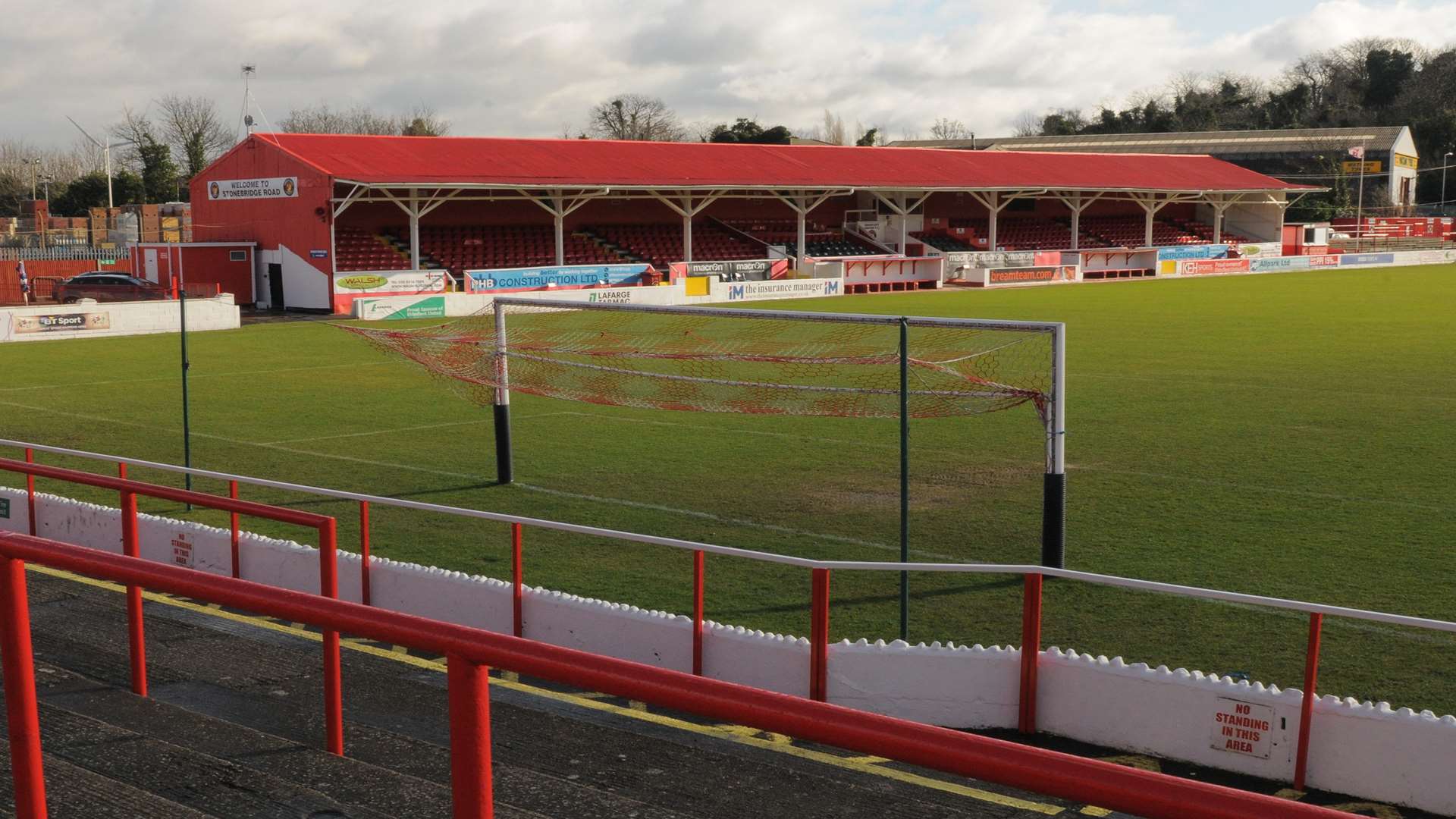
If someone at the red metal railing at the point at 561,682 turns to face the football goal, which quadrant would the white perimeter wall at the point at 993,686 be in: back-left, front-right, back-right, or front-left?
front-right

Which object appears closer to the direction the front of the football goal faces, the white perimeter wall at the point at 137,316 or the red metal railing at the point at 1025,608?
the white perimeter wall

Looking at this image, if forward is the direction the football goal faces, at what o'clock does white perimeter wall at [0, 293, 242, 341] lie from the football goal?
The white perimeter wall is roughly at 9 o'clock from the football goal.

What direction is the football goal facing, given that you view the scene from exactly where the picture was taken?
facing away from the viewer and to the right of the viewer
